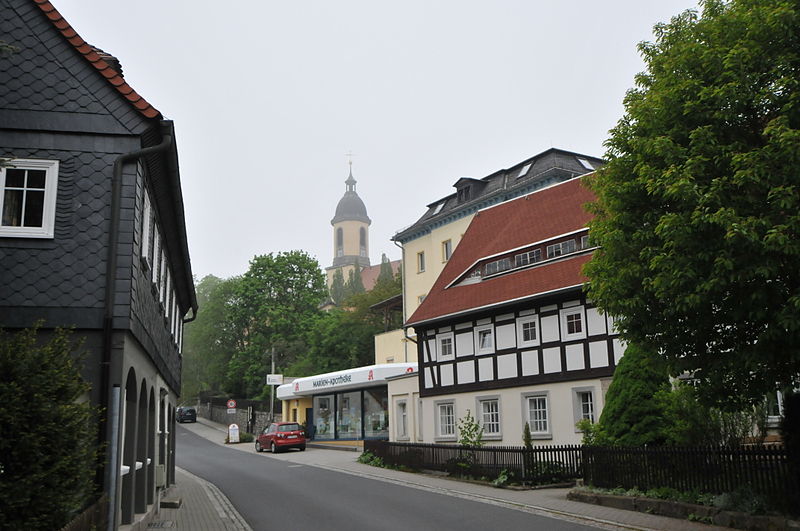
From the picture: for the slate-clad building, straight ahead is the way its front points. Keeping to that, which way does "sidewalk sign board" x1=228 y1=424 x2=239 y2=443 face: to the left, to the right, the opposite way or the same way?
to the right

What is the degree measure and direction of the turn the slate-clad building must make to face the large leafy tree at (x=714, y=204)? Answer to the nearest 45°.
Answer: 0° — it already faces it

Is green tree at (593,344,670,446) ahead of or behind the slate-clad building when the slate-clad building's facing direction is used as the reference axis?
ahead

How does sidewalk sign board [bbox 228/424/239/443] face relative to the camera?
toward the camera

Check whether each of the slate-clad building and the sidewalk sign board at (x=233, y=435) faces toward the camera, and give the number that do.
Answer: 1

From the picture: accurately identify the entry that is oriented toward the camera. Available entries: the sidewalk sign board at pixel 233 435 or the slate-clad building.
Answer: the sidewalk sign board

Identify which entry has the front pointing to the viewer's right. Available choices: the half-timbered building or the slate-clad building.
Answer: the slate-clad building

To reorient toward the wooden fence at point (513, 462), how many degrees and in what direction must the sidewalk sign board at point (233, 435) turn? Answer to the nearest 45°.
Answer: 0° — it already faces it

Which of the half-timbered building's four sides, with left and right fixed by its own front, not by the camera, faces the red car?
right

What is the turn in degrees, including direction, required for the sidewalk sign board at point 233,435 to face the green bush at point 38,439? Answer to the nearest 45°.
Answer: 0° — it already faces it

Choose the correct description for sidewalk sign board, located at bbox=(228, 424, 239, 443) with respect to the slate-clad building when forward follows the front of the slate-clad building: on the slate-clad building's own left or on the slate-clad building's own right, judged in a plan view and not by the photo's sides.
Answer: on the slate-clad building's own left

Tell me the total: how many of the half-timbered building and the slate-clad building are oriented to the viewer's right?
1

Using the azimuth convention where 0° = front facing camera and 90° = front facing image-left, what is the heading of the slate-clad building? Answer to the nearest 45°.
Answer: approximately 270°
